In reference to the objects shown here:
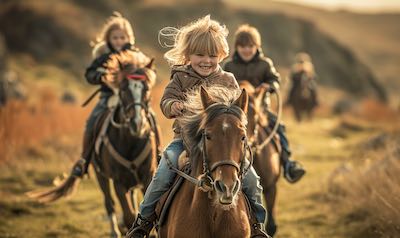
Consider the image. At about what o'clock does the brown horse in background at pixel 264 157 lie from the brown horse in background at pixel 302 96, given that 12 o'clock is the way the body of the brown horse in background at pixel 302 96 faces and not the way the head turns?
the brown horse in background at pixel 264 157 is roughly at 12 o'clock from the brown horse in background at pixel 302 96.

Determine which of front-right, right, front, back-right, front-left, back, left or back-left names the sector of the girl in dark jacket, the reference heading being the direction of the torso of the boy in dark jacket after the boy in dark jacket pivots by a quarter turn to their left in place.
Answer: back

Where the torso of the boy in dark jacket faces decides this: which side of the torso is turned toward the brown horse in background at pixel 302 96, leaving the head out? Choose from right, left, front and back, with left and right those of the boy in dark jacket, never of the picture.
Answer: back

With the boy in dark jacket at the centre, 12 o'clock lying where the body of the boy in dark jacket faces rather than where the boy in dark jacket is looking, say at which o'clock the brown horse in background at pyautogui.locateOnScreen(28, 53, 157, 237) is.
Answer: The brown horse in background is roughly at 2 o'clock from the boy in dark jacket.

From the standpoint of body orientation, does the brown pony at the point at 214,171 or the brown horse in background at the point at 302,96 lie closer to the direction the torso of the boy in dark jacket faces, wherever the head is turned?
the brown pony

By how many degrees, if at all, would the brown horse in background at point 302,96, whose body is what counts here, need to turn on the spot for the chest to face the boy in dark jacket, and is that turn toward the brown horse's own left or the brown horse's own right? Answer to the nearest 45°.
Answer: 0° — it already faces them

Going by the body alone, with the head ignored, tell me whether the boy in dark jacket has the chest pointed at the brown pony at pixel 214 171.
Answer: yes
